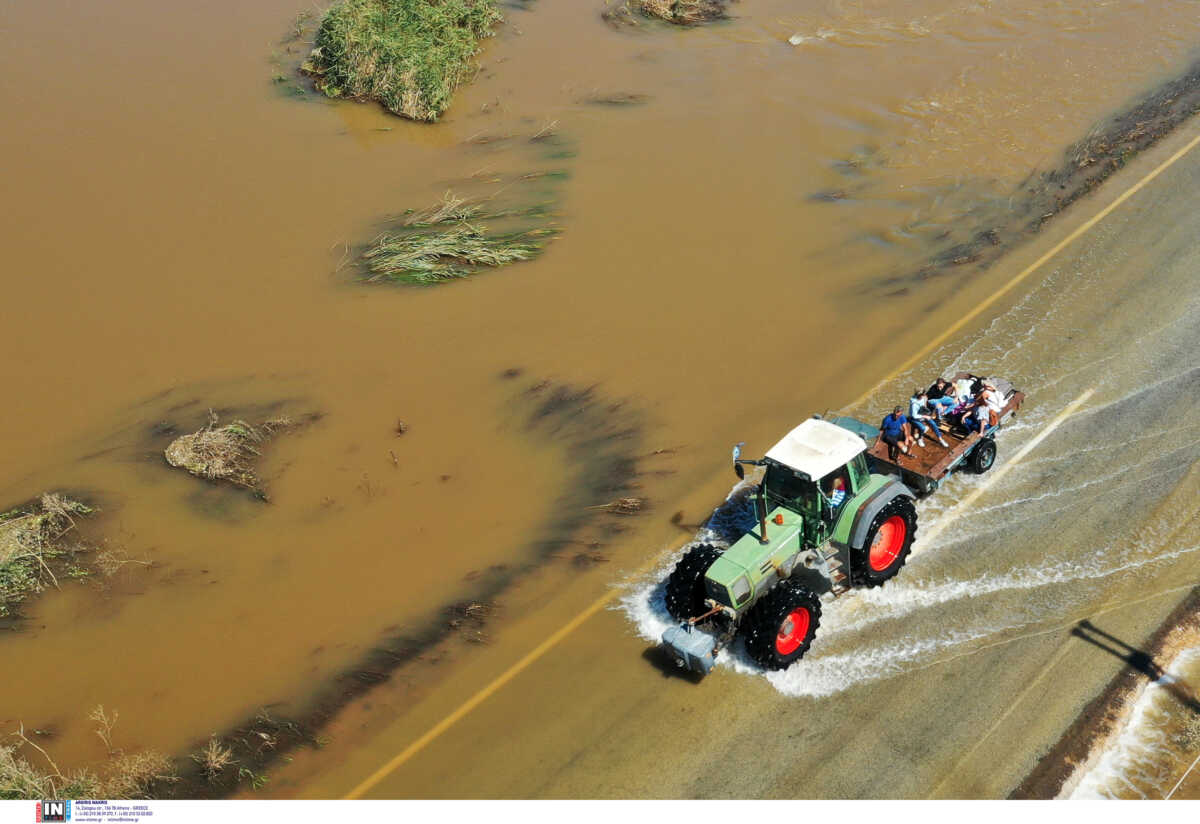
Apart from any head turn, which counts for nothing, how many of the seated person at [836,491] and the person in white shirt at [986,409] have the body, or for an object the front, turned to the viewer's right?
0

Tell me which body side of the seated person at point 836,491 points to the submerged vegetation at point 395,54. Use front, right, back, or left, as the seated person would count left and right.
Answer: right

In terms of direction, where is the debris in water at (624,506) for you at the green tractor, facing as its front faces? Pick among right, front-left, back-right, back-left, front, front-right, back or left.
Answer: right

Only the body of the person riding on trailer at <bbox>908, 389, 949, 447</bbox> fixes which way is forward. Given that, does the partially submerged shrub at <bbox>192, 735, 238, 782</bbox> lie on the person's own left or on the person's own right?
on the person's own right
